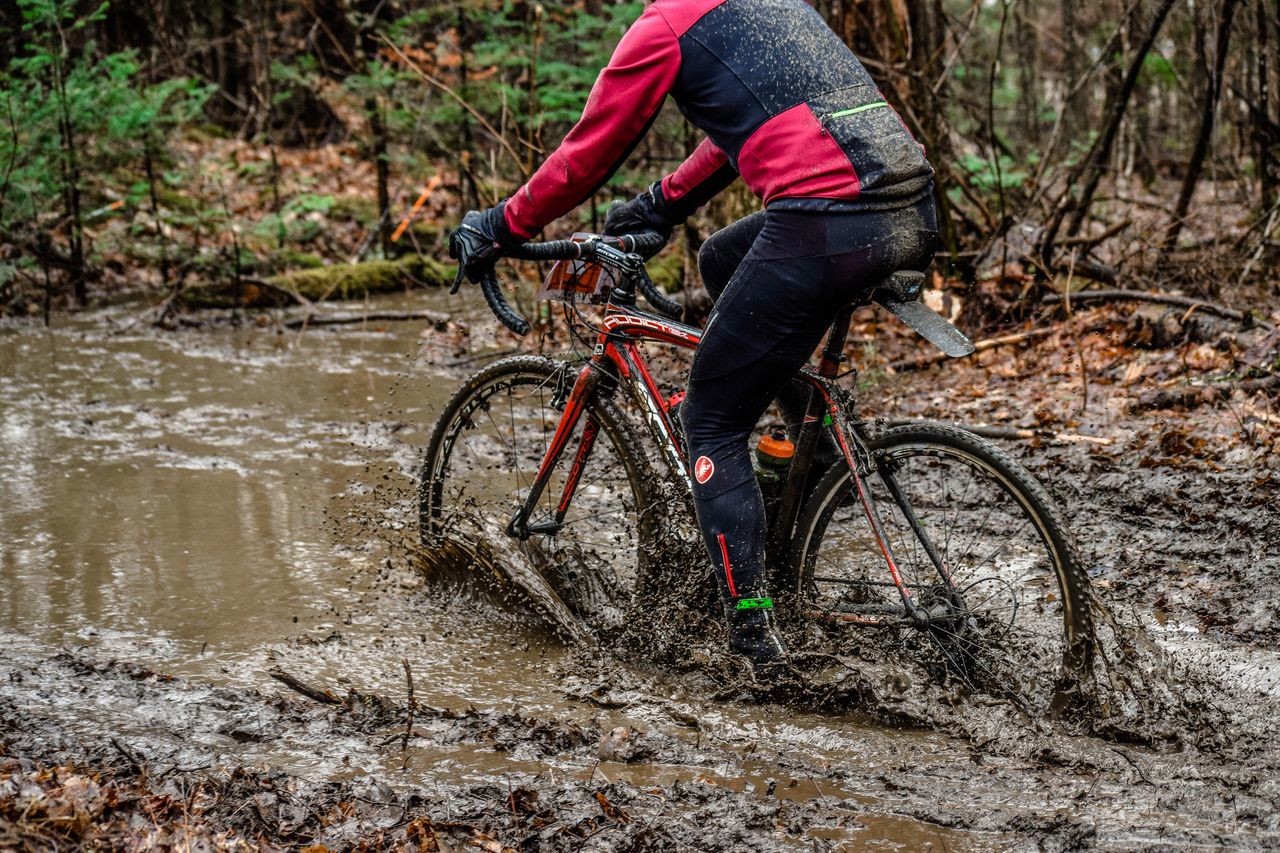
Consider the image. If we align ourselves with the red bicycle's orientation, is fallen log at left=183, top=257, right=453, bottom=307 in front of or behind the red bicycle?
in front

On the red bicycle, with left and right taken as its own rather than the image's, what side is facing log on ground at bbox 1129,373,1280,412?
right

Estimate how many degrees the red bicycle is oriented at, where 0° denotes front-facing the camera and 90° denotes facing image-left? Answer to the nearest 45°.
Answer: approximately 135°

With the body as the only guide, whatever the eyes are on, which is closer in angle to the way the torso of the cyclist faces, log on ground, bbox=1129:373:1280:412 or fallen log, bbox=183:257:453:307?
the fallen log

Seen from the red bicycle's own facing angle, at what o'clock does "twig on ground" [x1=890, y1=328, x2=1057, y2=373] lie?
The twig on ground is roughly at 2 o'clock from the red bicycle.

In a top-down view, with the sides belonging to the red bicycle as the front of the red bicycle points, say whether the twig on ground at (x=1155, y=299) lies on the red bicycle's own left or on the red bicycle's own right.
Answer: on the red bicycle's own right

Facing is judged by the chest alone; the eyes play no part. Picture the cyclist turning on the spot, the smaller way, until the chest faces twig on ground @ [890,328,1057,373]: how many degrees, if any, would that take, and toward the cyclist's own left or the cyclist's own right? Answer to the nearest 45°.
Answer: approximately 45° to the cyclist's own right

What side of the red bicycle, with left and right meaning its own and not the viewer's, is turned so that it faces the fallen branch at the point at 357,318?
front

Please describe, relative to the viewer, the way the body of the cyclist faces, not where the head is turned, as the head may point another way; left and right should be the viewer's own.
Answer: facing away from the viewer and to the left of the viewer
